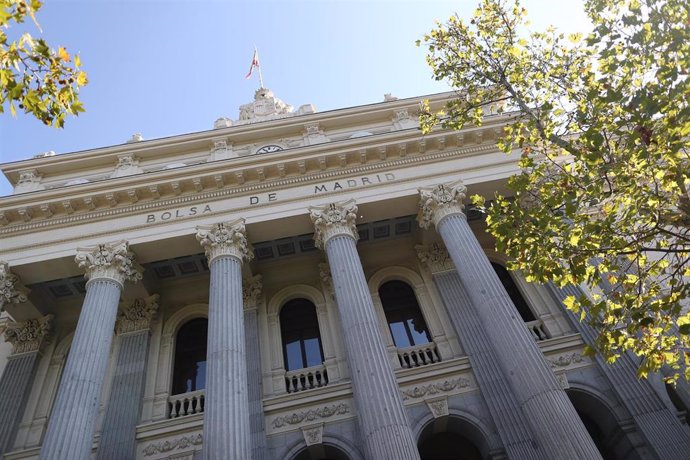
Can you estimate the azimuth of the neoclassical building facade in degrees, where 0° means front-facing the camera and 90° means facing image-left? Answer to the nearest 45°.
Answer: approximately 0°
